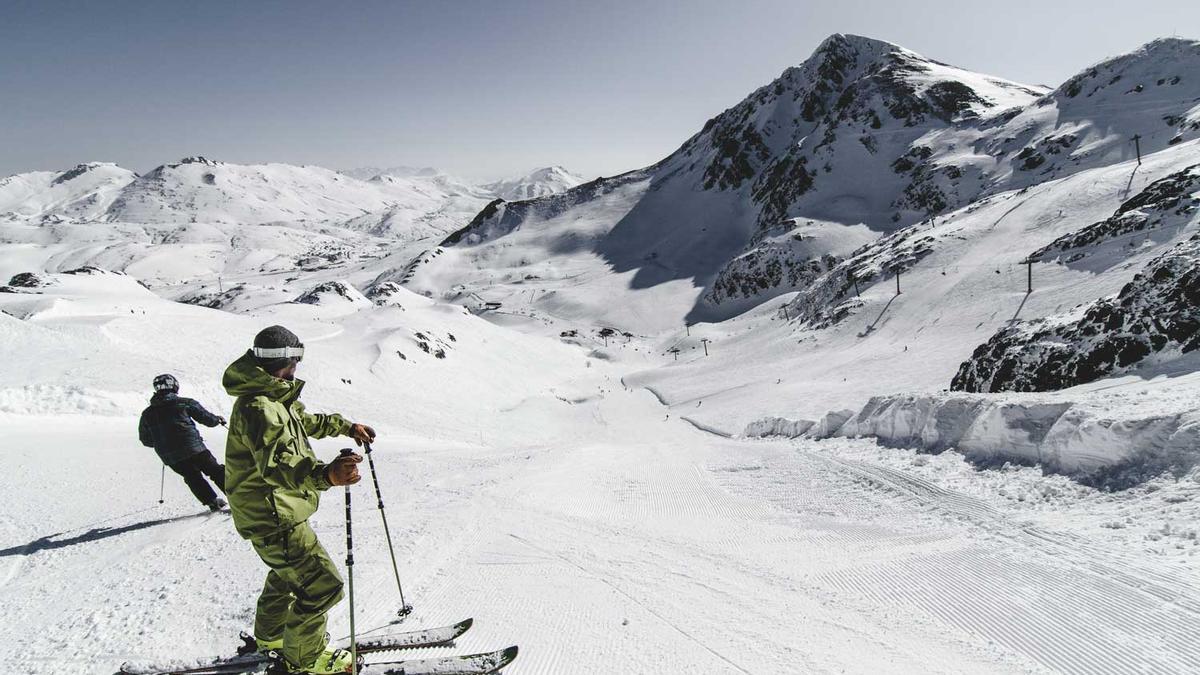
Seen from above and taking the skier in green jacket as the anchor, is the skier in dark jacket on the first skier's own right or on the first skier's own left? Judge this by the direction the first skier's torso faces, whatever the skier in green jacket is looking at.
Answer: on the first skier's own left

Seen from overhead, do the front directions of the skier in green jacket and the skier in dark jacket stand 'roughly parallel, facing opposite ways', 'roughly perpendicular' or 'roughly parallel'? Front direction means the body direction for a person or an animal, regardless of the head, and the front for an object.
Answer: roughly perpendicular

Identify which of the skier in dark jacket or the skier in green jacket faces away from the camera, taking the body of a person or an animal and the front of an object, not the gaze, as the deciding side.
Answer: the skier in dark jacket

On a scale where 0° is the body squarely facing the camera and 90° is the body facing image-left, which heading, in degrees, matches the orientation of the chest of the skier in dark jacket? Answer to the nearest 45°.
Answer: approximately 180°

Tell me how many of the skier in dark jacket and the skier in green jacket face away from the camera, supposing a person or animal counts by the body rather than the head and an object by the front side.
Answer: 1

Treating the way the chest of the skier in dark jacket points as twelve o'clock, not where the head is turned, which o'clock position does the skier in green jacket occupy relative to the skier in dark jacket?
The skier in green jacket is roughly at 6 o'clock from the skier in dark jacket.

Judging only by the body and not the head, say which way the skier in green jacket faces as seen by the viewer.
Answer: to the viewer's right
